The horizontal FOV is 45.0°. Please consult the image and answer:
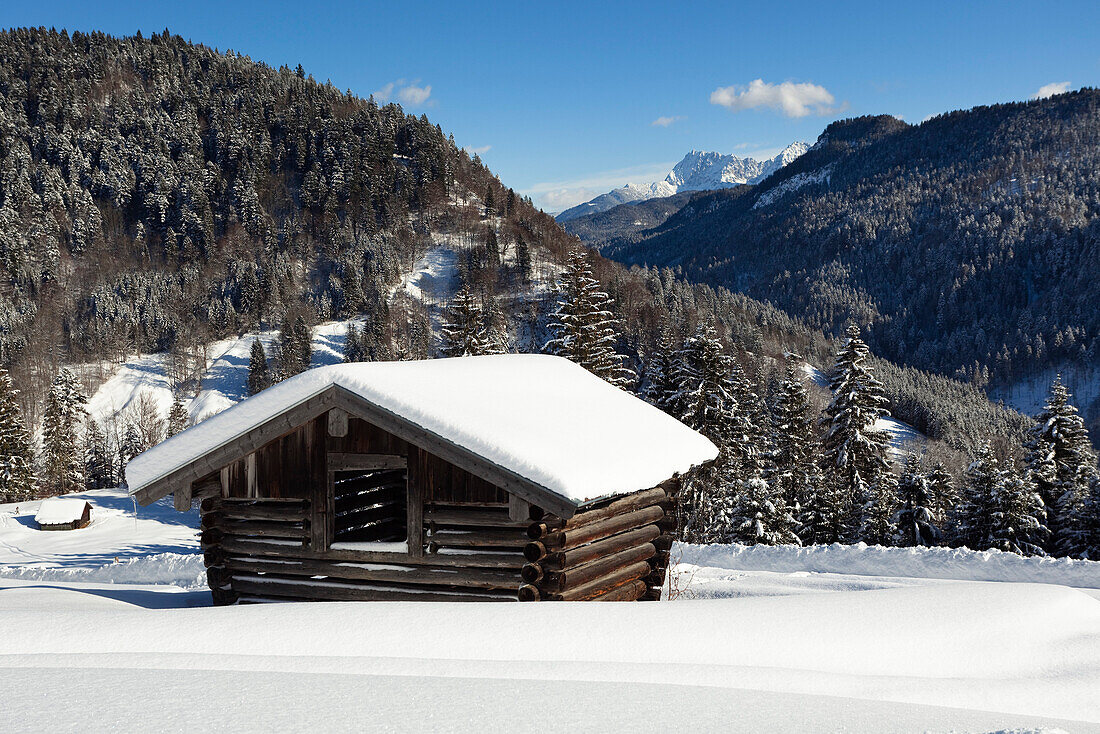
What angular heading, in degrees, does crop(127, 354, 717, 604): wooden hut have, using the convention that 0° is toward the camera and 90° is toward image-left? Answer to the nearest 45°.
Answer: approximately 45°

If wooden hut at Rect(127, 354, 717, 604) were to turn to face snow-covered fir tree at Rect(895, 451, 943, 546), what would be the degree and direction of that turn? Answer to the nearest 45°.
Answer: approximately 180°

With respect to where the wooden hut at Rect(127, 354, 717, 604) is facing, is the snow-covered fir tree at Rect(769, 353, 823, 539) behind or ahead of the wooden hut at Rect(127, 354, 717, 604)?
behind

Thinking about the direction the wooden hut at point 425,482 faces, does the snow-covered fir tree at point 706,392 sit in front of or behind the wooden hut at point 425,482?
behind

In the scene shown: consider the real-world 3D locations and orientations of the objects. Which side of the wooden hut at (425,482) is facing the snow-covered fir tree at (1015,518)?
back

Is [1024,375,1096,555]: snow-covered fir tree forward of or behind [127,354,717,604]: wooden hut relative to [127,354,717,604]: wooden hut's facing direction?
behind

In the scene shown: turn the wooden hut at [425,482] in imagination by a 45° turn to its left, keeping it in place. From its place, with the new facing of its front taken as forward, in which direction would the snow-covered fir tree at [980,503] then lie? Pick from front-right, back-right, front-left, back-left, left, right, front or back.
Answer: back-left
